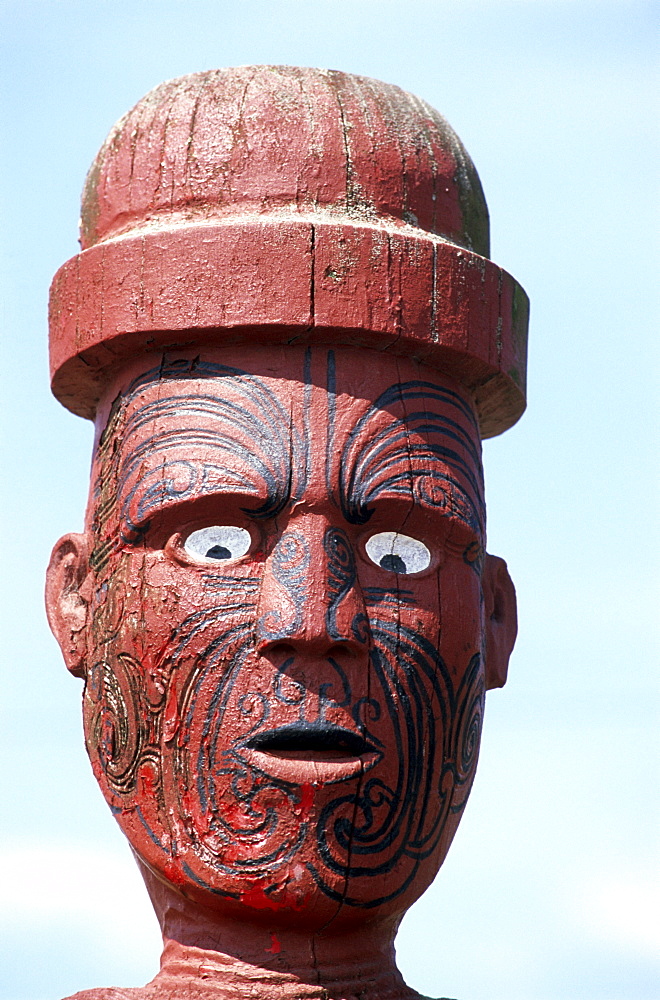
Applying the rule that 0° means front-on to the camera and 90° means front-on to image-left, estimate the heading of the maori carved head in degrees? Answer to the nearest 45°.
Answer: approximately 0°
